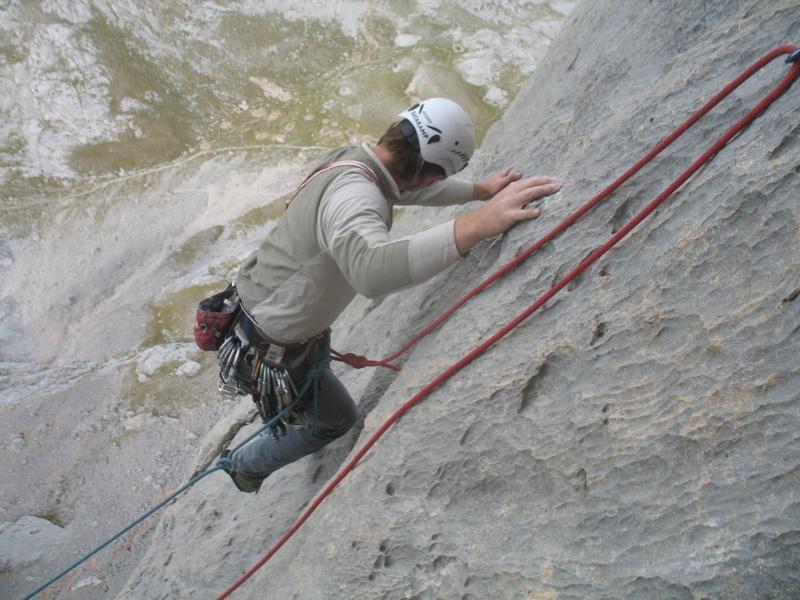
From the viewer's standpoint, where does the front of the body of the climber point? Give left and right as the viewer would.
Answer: facing to the right of the viewer
